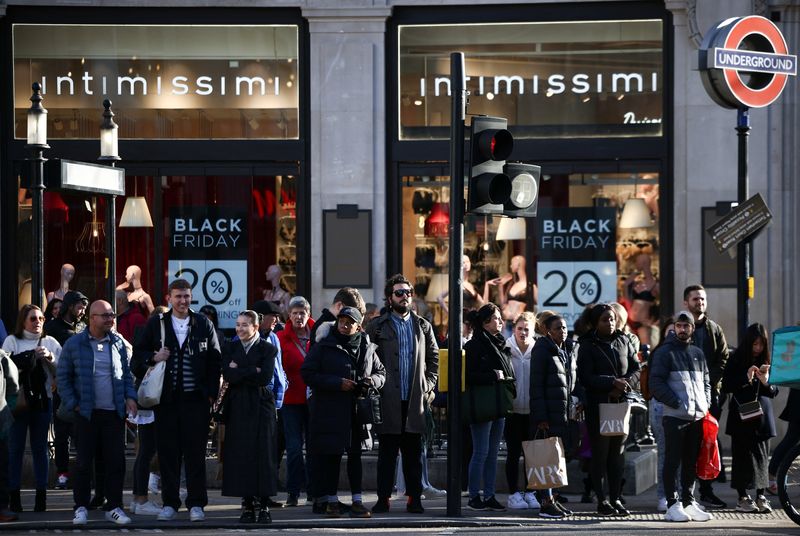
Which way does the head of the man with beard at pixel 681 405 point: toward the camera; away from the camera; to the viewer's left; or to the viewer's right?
toward the camera

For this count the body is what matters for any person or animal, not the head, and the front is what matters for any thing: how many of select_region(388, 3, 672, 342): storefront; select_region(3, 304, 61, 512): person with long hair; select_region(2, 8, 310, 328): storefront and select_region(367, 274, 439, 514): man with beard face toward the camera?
4

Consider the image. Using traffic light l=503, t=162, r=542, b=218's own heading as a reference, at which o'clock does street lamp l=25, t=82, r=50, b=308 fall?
The street lamp is roughly at 5 o'clock from the traffic light.

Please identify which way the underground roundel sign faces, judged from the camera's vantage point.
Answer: facing the viewer and to the right of the viewer

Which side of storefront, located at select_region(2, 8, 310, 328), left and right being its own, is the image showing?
front

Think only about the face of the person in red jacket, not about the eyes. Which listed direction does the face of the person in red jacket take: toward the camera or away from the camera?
toward the camera

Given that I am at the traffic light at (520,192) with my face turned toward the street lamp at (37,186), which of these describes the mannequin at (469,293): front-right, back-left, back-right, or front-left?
front-right

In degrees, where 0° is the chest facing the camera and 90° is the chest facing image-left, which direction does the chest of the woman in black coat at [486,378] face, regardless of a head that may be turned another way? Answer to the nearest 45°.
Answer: approximately 315°

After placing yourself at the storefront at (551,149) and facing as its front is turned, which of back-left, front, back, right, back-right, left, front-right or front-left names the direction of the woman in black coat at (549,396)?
front

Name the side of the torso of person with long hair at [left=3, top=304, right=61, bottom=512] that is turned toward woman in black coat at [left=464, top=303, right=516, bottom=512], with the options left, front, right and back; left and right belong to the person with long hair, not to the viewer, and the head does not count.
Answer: left

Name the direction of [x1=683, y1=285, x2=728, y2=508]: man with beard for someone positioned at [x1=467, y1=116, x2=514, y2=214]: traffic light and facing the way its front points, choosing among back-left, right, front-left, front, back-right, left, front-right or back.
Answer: left

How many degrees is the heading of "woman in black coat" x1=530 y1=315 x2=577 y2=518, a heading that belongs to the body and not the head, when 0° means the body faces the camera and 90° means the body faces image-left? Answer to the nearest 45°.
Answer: approximately 315°

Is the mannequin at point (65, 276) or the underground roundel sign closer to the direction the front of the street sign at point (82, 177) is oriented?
the underground roundel sign
